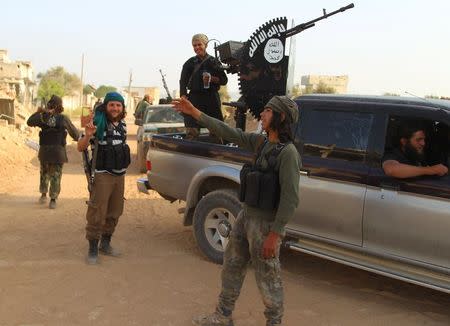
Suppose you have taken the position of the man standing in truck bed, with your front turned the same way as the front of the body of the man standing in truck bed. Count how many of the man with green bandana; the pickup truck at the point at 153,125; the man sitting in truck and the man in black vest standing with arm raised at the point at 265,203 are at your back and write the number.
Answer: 1

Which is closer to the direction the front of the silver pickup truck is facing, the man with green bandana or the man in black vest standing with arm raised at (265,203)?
the man in black vest standing with arm raised

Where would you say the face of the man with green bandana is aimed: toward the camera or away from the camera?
toward the camera

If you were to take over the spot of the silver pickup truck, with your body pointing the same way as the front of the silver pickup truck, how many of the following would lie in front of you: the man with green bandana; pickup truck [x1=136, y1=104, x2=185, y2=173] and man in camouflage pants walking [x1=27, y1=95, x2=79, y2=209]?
0

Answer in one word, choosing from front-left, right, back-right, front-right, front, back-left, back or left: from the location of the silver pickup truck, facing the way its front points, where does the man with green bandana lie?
back-right

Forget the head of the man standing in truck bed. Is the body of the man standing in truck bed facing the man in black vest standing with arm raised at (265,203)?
yes

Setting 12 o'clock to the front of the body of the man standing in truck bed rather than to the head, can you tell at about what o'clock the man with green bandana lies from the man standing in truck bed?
The man with green bandana is roughly at 1 o'clock from the man standing in truck bed.

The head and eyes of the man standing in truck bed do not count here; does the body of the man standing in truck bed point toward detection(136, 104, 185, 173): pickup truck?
no

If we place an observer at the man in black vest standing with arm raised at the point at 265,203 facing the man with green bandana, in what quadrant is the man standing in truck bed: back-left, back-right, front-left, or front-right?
front-right

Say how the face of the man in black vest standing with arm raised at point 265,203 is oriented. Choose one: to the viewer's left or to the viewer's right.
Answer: to the viewer's left

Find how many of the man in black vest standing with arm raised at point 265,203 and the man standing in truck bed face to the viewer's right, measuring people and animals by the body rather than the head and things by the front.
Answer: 0

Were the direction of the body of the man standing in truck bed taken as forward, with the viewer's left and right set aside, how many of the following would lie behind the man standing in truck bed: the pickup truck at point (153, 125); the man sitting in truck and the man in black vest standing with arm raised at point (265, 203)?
1

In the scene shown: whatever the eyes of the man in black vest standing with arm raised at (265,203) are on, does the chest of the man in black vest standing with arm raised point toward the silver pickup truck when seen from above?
no

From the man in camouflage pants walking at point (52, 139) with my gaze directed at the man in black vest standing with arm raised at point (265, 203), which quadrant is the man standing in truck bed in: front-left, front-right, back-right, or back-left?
front-left

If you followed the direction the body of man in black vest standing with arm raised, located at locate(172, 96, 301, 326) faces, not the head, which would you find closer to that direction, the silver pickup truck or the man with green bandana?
the man with green bandana

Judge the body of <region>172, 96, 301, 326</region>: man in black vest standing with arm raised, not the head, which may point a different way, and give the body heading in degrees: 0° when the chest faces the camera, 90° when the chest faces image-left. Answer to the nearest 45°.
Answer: approximately 45°

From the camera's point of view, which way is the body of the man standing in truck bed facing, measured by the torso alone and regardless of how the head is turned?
toward the camera

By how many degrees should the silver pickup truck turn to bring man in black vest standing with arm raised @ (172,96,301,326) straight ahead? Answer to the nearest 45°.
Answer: approximately 90° to its right
